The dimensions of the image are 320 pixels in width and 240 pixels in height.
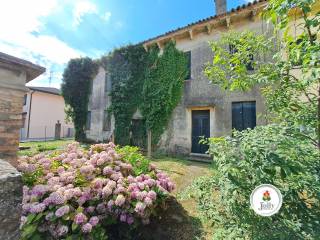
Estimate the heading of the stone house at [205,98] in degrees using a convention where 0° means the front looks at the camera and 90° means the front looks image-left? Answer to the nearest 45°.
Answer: approximately 45°

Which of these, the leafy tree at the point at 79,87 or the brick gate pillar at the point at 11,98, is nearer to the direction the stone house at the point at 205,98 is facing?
the brick gate pillar

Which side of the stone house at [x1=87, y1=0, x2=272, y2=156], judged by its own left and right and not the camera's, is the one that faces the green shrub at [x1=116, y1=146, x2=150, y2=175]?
front

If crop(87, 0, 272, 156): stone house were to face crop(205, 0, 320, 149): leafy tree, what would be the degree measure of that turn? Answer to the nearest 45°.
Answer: approximately 45° to its left

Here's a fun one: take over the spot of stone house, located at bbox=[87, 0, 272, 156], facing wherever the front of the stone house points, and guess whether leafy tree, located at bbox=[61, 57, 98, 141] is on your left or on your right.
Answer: on your right

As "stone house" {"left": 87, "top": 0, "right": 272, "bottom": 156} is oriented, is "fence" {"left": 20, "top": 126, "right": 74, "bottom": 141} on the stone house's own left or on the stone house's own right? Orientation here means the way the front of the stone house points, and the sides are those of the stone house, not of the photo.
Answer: on the stone house's own right

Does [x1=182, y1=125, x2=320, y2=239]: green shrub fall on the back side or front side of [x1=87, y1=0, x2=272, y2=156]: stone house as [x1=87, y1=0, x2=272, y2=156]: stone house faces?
on the front side

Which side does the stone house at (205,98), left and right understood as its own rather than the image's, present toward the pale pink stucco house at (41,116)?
right

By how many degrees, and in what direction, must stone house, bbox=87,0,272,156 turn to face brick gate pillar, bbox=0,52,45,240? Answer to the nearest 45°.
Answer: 0° — it already faces it

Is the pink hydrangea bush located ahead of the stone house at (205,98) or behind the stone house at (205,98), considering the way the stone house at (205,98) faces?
ahead
